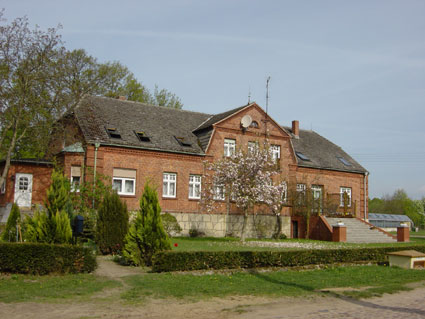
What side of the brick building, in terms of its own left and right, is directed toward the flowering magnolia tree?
front

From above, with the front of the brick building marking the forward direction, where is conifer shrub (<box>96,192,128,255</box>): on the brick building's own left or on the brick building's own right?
on the brick building's own right

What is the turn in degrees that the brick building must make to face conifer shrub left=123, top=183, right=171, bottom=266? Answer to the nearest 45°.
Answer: approximately 45° to its right

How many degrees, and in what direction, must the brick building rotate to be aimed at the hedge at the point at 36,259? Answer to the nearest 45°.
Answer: approximately 45° to its right

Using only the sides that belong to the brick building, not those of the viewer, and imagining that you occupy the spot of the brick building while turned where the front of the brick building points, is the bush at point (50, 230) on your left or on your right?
on your right

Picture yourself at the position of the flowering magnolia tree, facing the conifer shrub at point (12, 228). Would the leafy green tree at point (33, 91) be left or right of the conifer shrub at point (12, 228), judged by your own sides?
right

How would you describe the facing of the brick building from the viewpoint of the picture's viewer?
facing the viewer and to the right of the viewer

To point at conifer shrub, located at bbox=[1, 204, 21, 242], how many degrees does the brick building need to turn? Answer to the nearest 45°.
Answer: approximately 90° to its right

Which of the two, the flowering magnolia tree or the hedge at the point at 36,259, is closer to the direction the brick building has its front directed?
the flowering magnolia tree

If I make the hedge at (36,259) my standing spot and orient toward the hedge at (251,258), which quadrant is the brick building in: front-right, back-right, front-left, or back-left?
front-left

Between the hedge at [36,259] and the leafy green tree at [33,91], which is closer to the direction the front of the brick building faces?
the hedge

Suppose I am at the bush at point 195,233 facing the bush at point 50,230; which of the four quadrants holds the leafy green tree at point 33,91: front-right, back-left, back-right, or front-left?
front-right
